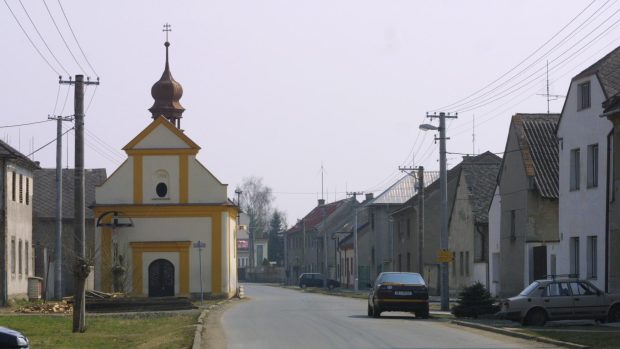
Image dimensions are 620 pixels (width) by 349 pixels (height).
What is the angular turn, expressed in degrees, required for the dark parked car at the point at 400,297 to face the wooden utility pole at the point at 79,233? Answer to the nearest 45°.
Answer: approximately 135° to its left

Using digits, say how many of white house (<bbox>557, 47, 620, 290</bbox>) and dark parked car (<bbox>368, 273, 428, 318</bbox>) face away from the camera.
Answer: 1

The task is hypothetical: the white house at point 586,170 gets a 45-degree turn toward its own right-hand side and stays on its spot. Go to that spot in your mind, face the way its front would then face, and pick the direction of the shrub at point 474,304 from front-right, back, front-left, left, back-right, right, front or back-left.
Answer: front-left

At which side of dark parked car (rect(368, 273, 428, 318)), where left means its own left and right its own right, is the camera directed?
back

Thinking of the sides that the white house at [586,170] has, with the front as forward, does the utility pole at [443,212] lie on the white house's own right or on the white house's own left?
on the white house's own right

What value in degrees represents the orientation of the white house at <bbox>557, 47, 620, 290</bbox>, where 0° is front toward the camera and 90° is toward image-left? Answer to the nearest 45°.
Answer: approximately 45°

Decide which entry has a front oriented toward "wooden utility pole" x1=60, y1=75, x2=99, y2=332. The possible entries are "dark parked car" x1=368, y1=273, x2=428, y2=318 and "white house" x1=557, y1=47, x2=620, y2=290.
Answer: the white house

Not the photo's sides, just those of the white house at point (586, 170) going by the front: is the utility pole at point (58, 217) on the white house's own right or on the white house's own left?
on the white house's own right

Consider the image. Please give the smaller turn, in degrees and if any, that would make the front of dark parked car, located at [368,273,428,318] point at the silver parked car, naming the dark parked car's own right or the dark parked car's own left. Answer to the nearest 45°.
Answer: approximately 135° to the dark parked car's own right

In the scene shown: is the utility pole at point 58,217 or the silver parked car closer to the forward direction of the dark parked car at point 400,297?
the utility pole

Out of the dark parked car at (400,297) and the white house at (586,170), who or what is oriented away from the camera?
the dark parked car
